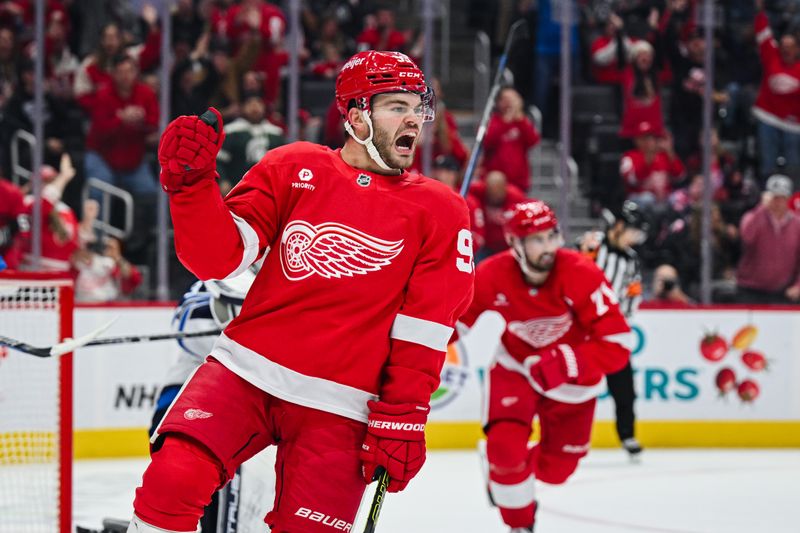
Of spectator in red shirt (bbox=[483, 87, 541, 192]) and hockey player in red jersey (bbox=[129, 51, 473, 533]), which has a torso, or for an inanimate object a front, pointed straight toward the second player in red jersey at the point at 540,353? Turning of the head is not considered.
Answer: the spectator in red shirt

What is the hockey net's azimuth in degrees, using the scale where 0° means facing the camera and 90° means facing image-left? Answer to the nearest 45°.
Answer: approximately 270°

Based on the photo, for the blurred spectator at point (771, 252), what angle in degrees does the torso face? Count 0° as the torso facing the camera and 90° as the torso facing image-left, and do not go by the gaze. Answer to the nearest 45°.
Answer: approximately 0°

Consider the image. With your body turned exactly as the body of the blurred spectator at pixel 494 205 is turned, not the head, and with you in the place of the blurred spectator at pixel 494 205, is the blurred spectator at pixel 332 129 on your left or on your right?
on your right

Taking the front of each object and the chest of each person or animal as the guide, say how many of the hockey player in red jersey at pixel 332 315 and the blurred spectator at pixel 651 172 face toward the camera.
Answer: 2
